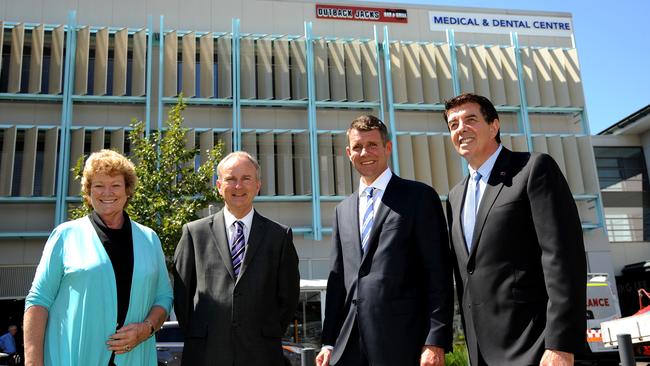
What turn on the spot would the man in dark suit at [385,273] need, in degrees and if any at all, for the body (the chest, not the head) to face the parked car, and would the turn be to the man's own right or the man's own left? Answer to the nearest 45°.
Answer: approximately 90° to the man's own right

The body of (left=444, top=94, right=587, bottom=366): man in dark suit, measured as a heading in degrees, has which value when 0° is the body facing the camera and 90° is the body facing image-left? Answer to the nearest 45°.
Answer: approximately 45°

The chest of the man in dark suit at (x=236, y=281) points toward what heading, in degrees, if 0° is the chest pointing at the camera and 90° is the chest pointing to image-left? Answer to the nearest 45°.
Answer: approximately 0°

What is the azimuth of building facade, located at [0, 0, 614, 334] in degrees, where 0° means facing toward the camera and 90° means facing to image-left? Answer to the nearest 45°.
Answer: approximately 0°

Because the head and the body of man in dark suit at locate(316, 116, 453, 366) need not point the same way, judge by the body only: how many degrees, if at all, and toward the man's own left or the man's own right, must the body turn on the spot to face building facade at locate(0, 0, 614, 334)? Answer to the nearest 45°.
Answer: approximately 135° to the man's own right

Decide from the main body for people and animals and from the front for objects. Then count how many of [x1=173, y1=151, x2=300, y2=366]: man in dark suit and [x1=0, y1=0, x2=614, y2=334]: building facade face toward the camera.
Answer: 2

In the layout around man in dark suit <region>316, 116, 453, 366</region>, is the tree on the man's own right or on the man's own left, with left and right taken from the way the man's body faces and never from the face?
on the man's own right

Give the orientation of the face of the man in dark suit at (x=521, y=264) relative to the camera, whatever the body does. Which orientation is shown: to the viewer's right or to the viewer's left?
to the viewer's left
